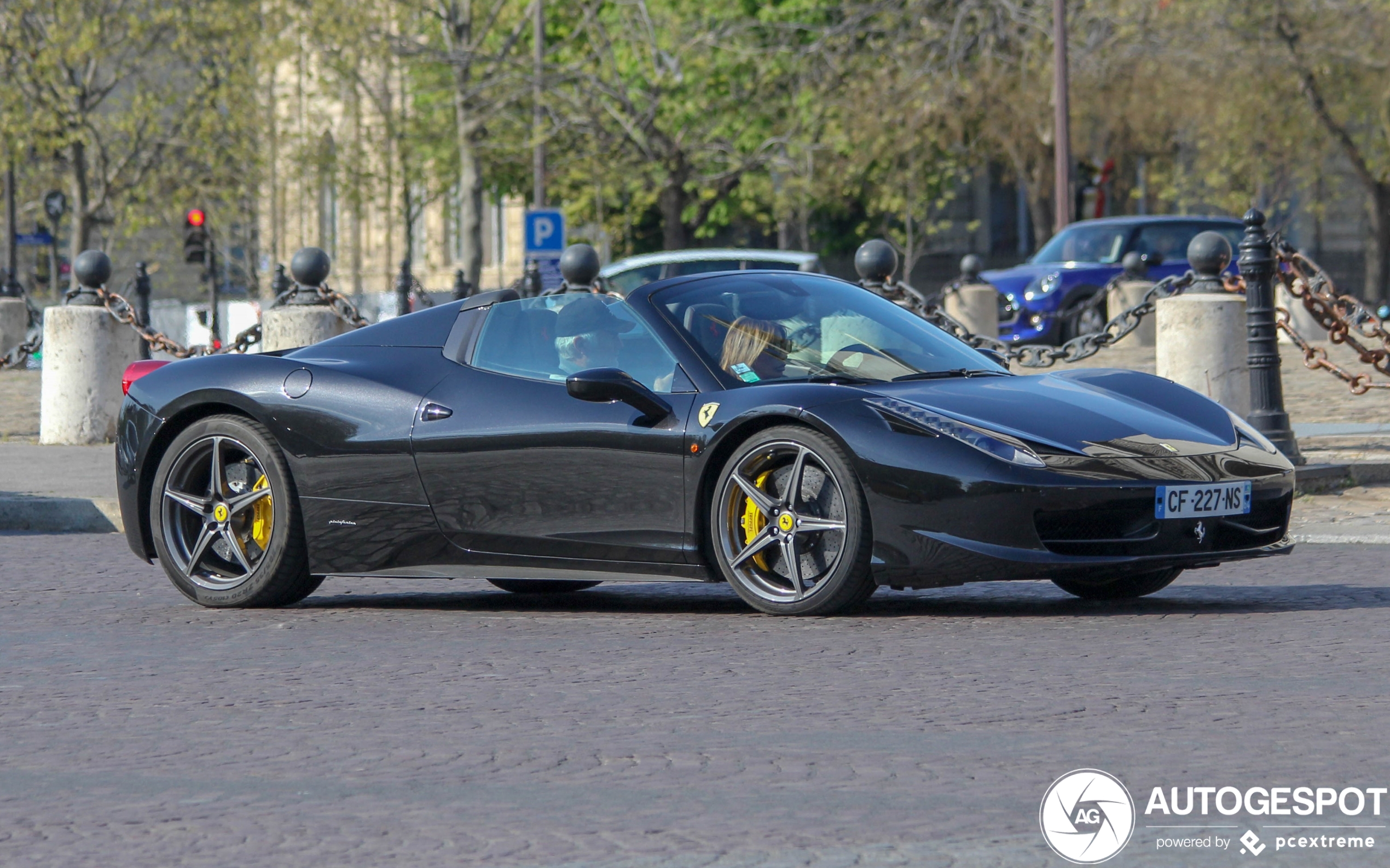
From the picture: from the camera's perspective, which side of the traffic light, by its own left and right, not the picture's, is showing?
front

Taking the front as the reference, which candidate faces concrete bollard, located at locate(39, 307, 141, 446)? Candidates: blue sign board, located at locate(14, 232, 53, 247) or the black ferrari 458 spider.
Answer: the blue sign board

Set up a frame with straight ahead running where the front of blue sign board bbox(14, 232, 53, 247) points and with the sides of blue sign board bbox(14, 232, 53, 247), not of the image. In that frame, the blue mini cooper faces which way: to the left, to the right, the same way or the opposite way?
to the right

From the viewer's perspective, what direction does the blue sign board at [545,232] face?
toward the camera

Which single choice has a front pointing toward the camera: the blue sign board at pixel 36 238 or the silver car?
the blue sign board

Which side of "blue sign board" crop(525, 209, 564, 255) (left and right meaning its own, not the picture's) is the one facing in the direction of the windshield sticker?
front

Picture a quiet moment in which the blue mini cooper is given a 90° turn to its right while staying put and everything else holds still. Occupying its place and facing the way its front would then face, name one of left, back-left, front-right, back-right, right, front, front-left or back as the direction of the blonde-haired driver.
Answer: back-left

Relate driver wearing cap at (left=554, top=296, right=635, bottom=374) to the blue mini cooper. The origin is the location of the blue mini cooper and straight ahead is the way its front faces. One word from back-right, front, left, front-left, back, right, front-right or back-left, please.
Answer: front-left

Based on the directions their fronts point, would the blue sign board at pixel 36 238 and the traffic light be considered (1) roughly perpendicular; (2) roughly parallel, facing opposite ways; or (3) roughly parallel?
roughly parallel

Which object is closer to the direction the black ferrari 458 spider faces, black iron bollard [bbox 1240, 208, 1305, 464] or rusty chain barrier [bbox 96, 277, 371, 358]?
the black iron bollard

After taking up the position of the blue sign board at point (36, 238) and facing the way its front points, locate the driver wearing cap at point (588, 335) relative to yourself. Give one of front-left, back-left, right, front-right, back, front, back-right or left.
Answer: front
